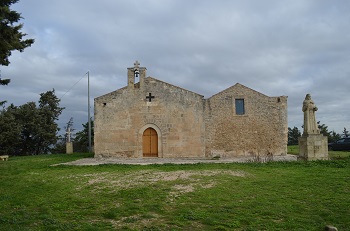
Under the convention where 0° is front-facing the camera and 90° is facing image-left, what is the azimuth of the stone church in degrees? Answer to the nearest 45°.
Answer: approximately 0°

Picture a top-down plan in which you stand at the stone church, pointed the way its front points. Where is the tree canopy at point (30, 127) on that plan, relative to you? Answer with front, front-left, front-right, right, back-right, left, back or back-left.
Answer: back-right

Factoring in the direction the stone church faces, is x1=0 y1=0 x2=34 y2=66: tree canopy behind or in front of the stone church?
in front

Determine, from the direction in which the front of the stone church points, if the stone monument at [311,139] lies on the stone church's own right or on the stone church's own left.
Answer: on the stone church's own left
